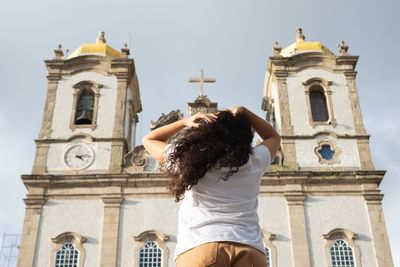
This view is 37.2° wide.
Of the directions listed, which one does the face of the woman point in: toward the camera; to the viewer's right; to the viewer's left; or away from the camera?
away from the camera

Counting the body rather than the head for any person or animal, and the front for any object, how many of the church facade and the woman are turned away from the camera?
1

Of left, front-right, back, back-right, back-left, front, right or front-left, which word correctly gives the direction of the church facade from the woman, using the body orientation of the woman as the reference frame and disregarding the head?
front

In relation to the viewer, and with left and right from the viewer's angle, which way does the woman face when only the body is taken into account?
facing away from the viewer

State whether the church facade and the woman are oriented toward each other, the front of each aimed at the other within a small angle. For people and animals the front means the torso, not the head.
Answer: yes

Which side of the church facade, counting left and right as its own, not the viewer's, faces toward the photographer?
front

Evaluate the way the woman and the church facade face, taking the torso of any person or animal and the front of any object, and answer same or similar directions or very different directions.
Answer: very different directions

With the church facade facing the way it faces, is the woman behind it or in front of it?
in front
